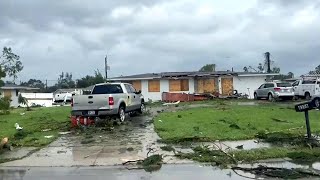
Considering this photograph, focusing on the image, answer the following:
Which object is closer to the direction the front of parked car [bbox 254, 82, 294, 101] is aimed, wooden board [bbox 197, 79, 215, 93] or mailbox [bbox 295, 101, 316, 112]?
the wooden board

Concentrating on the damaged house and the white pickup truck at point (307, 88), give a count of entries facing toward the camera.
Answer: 1

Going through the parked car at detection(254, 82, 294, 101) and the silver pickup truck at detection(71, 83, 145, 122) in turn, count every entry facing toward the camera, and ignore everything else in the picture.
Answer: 0

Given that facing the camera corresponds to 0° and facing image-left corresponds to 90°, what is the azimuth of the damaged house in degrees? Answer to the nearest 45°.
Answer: approximately 0°

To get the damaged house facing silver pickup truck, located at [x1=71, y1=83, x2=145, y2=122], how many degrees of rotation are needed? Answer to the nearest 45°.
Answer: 0° — it already faces it

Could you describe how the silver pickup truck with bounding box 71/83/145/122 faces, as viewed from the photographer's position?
facing away from the viewer and to the right of the viewer

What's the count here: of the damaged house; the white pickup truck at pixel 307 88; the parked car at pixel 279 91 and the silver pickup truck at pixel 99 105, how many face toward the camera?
1

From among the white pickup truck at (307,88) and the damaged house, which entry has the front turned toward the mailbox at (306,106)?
the damaged house
